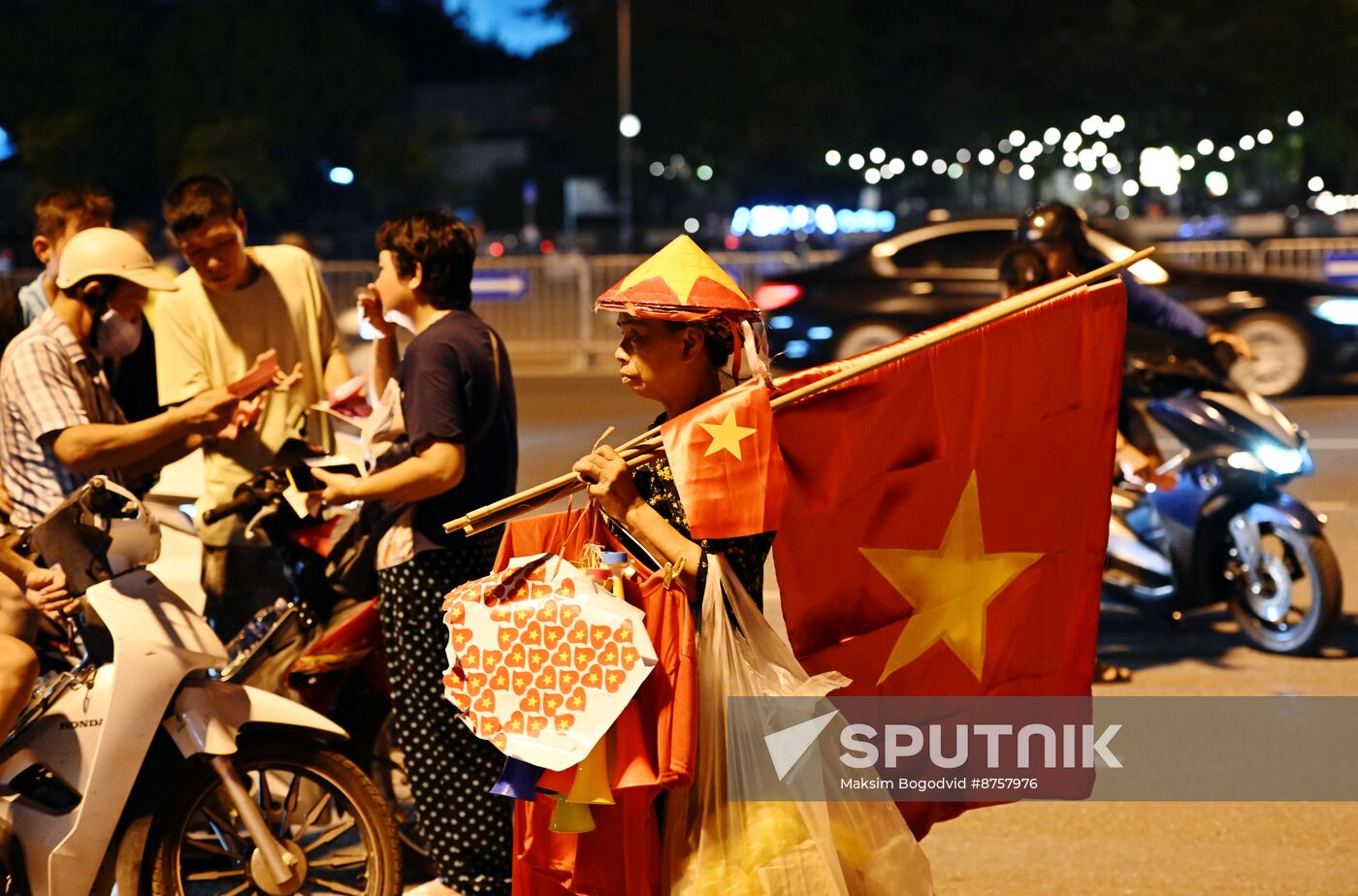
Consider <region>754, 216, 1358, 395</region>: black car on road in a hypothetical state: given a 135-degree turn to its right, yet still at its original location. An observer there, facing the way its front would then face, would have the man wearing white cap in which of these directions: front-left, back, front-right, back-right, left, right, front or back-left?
front-left

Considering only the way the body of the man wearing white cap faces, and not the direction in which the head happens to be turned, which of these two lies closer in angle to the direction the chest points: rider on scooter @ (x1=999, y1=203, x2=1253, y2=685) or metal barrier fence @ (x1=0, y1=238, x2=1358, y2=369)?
the rider on scooter

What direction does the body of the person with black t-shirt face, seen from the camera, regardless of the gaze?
to the viewer's left

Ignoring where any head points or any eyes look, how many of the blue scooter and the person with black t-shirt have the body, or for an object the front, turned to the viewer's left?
1

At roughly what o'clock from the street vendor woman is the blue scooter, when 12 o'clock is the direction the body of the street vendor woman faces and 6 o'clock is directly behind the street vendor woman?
The blue scooter is roughly at 4 o'clock from the street vendor woman.

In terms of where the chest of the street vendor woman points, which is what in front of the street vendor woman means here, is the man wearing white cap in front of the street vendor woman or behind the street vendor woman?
in front

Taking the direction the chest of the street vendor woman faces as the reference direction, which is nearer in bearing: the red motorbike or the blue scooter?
the red motorbike

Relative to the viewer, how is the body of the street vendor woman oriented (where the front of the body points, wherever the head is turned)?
to the viewer's left

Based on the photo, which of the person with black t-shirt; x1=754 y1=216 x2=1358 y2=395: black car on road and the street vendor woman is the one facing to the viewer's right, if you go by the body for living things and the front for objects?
the black car on road

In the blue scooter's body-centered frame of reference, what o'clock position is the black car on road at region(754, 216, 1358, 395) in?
The black car on road is roughly at 7 o'clock from the blue scooter.

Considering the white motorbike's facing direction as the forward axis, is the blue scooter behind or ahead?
ahead

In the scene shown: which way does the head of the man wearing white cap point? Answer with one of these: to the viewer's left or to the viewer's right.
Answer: to the viewer's right

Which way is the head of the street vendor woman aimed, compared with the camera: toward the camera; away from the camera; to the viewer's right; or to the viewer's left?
to the viewer's left

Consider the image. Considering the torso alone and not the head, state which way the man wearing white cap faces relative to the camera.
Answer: to the viewer's right

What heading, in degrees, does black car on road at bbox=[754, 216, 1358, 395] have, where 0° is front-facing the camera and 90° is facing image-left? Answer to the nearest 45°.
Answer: approximately 270°

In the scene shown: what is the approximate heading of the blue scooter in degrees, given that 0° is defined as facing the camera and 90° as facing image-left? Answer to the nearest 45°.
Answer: approximately 315°

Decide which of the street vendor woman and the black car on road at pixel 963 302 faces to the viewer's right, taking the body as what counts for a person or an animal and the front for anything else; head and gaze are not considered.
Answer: the black car on road

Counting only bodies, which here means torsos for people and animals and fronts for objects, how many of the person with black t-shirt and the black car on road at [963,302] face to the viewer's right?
1
